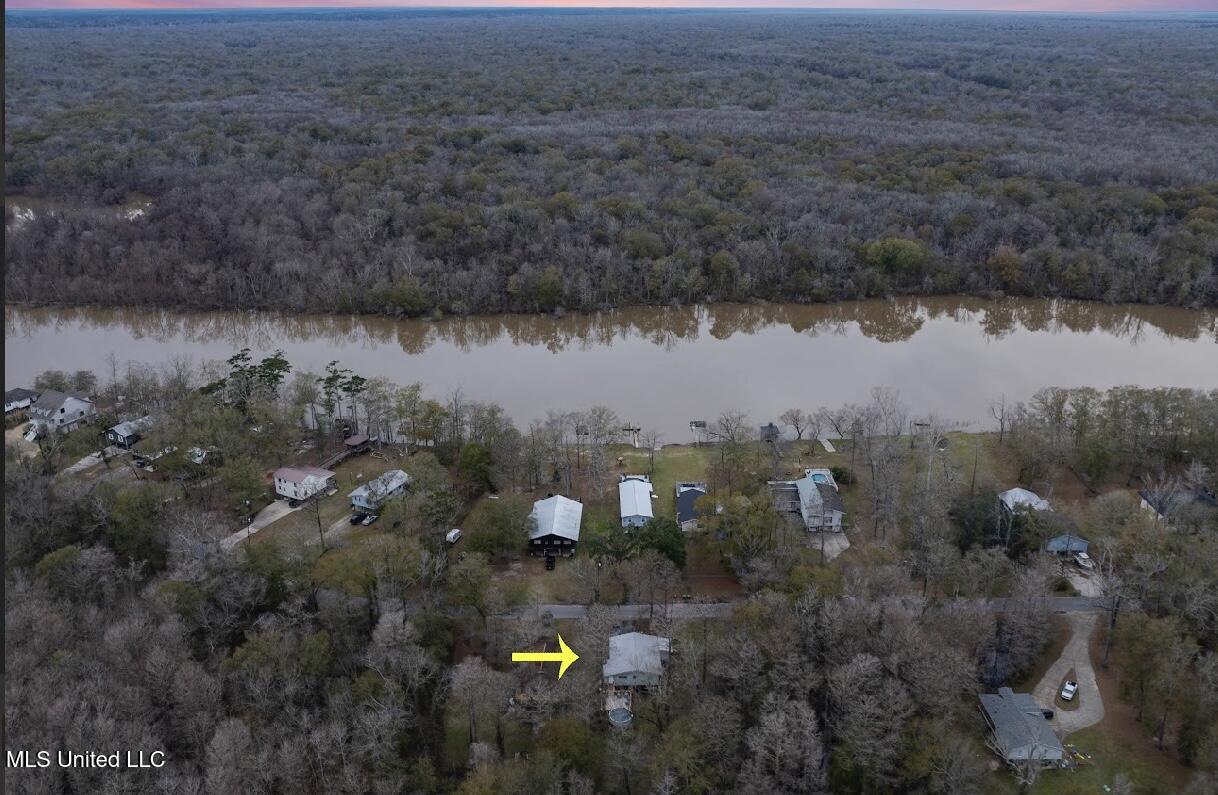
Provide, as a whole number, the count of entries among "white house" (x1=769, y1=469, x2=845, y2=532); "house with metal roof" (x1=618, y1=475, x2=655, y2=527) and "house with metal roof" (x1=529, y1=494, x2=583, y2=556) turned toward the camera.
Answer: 3

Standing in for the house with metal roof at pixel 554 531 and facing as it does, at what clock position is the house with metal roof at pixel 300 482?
the house with metal roof at pixel 300 482 is roughly at 4 o'clock from the house with metal roof at pixel 554 531.

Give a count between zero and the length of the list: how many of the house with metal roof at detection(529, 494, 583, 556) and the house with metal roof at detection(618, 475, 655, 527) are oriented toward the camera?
2

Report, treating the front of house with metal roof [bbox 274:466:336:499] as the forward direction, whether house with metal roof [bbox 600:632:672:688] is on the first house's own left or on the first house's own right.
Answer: on the first house's own left

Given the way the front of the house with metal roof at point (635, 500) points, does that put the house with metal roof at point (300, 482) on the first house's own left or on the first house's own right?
on the first house's own right

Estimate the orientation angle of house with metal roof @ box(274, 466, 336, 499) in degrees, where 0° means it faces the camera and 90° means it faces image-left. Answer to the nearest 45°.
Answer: approximately 45°

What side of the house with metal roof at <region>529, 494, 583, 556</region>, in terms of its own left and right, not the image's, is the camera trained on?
front

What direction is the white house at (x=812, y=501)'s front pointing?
toward the camera

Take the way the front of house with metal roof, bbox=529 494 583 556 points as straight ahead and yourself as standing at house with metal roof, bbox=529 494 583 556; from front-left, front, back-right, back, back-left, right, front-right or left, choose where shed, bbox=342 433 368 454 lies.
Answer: back-right

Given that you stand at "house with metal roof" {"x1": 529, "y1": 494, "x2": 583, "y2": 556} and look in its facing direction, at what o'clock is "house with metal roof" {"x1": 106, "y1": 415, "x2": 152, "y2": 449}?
"house with metal roof" {"x1": 106, "y1": 415, "x2": 152, "y2": 449} is roughly at 4 o'clock from "house with metal roof" {"x1": 529, "y1": 494, "x2": 583, "y2": 556}.

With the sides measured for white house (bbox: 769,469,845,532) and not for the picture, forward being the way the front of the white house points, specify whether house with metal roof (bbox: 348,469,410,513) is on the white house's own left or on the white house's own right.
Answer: on the white house's own right

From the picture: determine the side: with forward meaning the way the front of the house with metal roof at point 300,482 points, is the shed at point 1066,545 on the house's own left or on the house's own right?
on the house's own left

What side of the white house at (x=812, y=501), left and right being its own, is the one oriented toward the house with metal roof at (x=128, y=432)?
right

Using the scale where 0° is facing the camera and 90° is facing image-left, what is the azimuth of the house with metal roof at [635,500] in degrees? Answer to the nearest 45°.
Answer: approximately 0°

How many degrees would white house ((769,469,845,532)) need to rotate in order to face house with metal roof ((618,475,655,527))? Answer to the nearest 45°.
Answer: approximately 90° to its right
